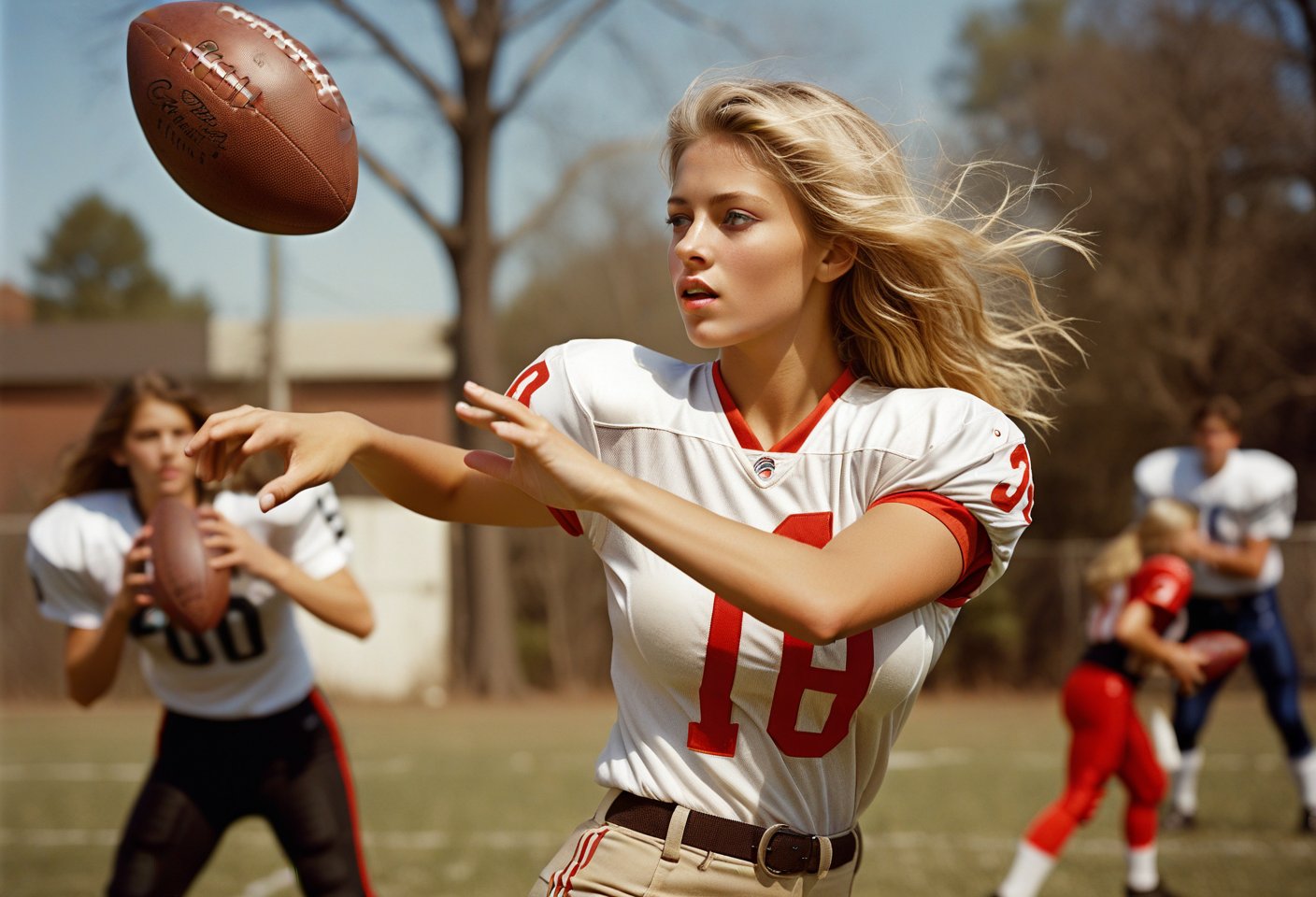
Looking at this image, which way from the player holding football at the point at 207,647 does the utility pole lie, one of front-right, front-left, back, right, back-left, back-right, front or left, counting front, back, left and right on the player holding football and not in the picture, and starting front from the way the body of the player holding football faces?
back

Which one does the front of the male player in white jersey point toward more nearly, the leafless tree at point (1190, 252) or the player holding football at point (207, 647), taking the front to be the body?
the player holding football

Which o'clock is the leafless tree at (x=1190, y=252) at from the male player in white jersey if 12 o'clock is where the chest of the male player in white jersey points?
The leafless tree is roughly at 6 o'clock from the male player in white jersey.

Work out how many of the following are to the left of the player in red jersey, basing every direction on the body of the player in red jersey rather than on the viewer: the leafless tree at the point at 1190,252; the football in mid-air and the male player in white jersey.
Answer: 2

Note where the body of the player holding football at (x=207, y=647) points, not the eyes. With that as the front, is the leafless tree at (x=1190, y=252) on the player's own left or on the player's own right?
on the player's own left

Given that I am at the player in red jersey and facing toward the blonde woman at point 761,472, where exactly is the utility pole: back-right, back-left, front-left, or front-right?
back-right

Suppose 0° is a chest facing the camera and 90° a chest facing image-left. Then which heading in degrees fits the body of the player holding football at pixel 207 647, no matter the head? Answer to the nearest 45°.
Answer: approximately 0°

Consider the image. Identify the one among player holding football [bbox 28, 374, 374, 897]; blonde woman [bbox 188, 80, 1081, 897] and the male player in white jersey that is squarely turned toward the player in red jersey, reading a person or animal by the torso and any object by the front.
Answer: the male player in white jersey
